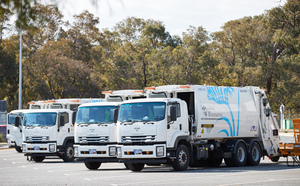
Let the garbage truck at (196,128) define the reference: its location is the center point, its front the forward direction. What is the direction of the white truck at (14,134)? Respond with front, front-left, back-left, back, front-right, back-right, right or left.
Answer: right
